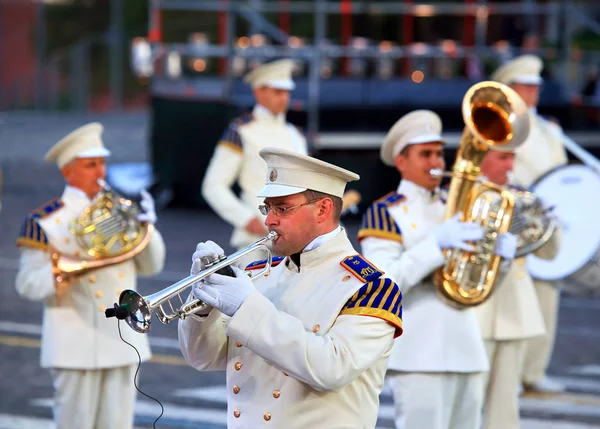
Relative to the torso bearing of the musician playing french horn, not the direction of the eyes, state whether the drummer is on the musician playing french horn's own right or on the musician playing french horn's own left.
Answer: on the musician playing french horn's own left

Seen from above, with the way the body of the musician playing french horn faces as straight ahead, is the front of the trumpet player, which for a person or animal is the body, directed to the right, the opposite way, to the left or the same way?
to the right

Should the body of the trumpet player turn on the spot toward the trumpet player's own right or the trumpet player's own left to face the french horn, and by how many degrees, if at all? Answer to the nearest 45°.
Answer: approximately 90° to the trumpet player's own right

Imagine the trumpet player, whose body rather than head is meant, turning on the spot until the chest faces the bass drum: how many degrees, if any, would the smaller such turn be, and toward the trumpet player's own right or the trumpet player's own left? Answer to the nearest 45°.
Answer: approximately 180°

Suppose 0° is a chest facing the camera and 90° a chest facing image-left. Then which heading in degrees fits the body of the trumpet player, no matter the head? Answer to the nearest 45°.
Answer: approximately 45°

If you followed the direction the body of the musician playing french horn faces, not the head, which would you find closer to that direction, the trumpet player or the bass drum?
the trumpet player

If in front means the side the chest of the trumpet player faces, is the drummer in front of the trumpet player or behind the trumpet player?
behind

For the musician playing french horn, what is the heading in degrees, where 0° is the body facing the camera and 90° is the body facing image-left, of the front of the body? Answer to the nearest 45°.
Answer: approximately 315°

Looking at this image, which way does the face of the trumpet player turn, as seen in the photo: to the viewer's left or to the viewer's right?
to the viewer's left
